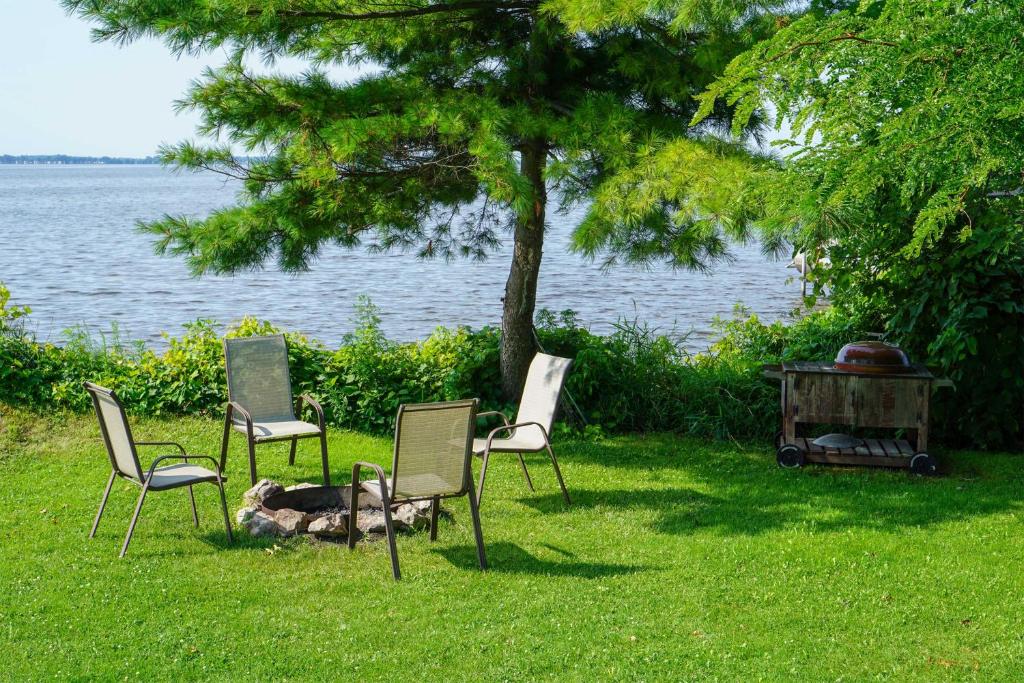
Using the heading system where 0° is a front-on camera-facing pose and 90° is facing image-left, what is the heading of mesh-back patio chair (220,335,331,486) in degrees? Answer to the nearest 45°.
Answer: approximately 315°

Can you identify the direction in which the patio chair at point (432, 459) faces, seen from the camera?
facing away from the viewer and to the left of the viewer

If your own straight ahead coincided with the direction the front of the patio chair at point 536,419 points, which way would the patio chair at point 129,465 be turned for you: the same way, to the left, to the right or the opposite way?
the opposite way

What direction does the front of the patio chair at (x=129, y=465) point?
to the viewer's right

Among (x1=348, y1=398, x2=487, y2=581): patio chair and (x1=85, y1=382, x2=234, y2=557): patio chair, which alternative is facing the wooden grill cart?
(x1=85, y1=382, x2=234, y2=557): patio chair

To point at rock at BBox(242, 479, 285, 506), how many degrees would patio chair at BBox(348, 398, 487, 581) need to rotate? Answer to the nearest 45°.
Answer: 0° — it already faces it

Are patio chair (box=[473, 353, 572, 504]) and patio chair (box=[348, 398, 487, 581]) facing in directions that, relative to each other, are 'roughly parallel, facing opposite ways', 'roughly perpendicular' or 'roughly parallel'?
roughly perpendicular

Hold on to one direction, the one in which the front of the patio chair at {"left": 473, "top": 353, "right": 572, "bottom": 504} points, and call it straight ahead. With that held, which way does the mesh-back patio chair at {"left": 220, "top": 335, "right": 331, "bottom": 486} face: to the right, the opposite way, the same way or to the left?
to the left

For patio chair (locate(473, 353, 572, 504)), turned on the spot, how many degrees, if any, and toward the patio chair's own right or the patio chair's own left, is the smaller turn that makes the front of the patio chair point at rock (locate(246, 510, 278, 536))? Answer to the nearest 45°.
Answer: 0° — it already faces it

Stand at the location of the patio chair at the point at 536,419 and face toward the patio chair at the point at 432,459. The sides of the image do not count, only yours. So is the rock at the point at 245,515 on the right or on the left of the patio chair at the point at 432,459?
right

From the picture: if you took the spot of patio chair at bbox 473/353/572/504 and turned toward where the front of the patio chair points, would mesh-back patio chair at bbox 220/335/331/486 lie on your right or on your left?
on your right
